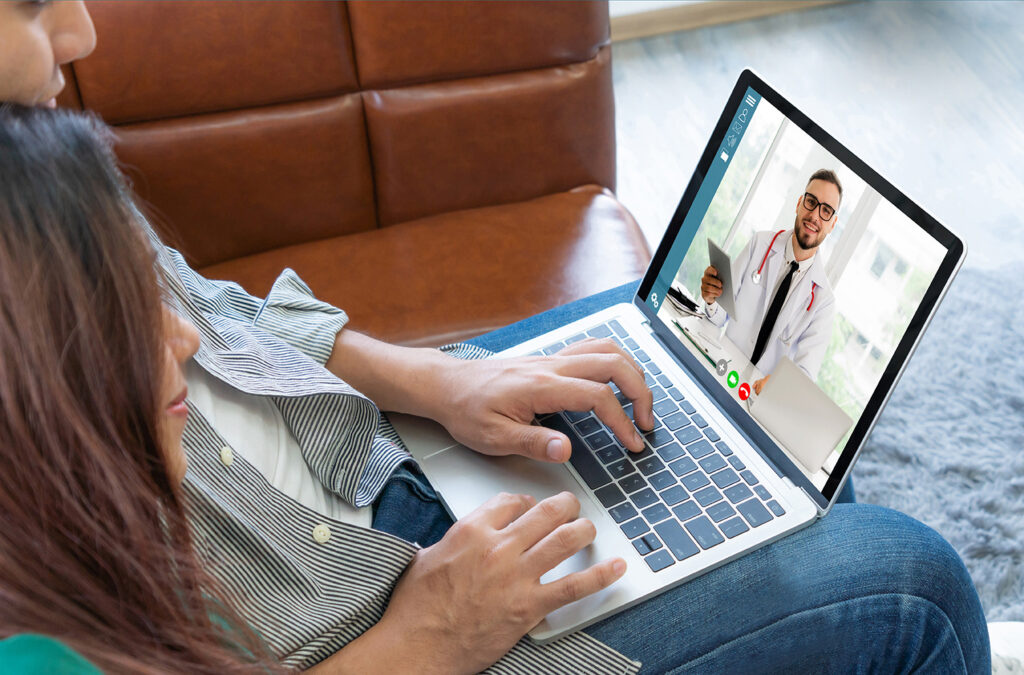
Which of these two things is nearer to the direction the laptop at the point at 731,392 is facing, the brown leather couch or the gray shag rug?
the brown leather couch

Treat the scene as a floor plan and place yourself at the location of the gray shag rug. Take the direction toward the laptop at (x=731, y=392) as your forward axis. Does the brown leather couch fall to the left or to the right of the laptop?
right

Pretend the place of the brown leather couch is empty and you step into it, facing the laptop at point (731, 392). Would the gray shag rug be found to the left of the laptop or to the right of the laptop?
left

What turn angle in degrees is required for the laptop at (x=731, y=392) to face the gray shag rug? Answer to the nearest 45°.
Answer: approximately 180°

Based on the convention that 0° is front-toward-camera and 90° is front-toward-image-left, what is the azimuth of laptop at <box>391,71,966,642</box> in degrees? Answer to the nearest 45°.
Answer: approximately 45°
